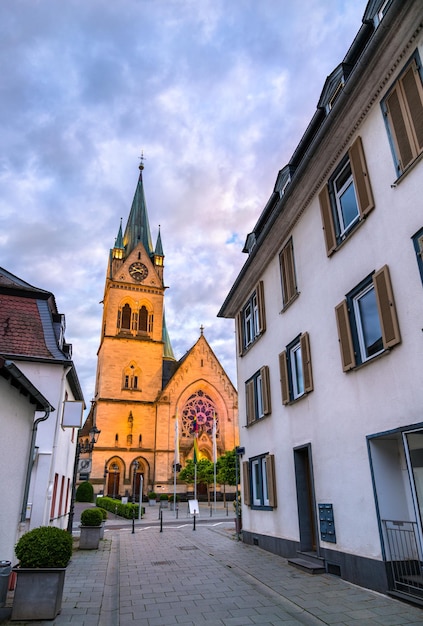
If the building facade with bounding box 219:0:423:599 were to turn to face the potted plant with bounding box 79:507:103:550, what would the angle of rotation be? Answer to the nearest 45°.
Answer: approximately 90° to its right

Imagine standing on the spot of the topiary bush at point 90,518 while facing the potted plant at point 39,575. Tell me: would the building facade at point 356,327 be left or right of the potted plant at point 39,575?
left

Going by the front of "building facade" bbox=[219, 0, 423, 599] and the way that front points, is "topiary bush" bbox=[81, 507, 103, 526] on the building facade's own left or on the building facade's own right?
on the building facade's own right

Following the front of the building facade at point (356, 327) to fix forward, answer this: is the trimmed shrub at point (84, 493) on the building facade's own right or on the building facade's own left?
on the building facade's own right

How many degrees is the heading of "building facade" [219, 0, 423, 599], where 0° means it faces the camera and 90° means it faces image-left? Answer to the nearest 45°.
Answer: approximately 45°
